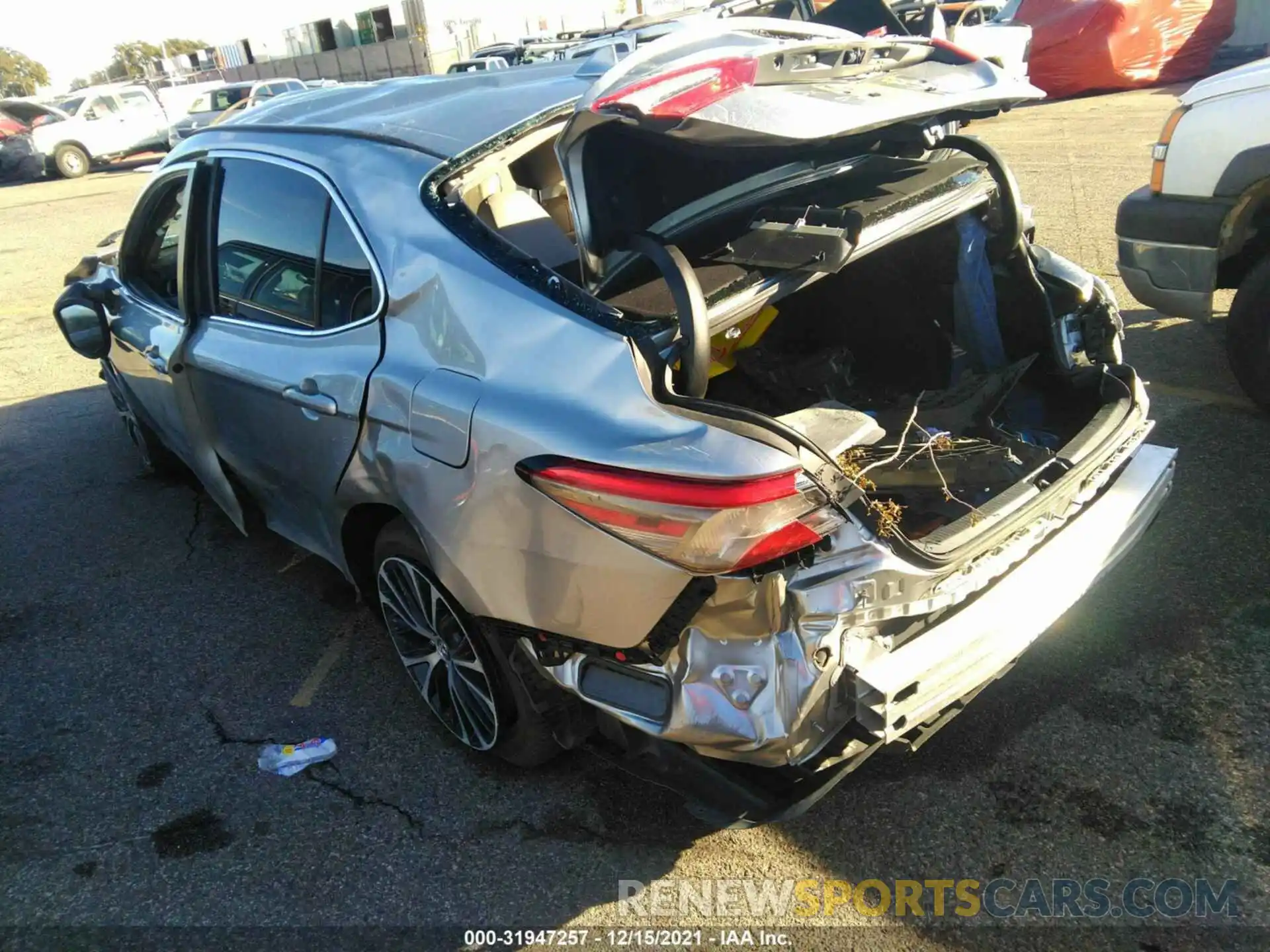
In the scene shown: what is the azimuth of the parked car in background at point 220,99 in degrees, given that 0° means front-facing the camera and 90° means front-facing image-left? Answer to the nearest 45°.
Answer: approximately 45°

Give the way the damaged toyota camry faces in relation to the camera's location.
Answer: facing away from the viewer and to the left of the viewer

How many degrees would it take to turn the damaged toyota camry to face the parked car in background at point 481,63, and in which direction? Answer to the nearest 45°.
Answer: approximately 45° to its right

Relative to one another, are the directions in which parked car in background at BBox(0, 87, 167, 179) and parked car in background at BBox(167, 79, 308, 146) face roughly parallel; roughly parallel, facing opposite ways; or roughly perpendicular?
roughly parallel

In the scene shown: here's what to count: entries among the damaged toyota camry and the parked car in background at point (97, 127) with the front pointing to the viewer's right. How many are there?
0

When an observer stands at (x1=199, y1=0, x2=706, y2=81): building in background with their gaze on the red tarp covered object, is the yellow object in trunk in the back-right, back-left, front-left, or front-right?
front-right

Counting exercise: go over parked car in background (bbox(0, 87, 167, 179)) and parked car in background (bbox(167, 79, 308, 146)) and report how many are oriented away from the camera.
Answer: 0

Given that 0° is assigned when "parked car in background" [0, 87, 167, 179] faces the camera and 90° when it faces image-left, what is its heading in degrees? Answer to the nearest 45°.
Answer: approximately 45°
